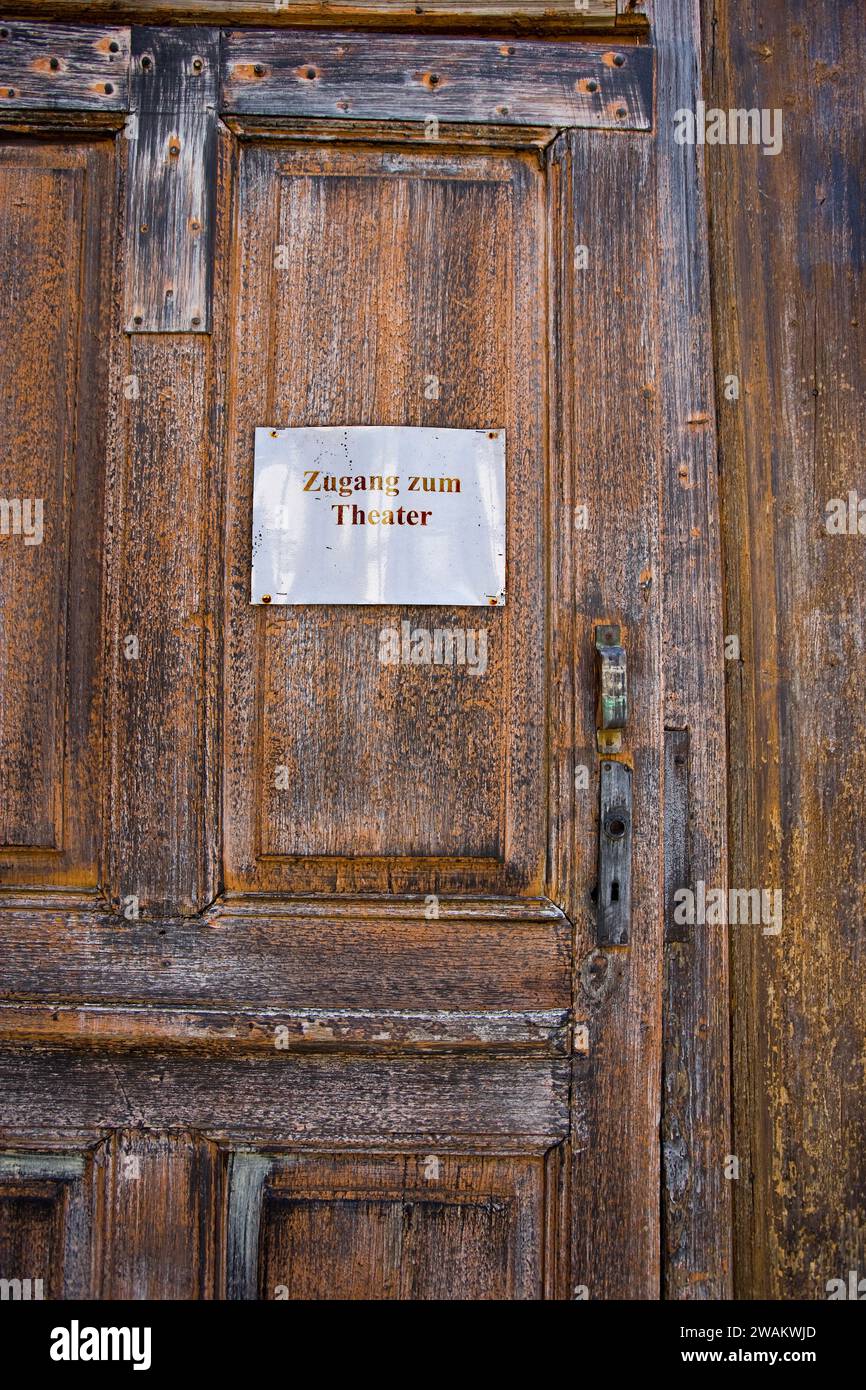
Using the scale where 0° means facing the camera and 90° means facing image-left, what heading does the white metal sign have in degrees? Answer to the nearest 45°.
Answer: approximately 0°

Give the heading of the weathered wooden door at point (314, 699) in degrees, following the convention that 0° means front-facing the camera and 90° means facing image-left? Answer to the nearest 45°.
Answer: approximately 0°
